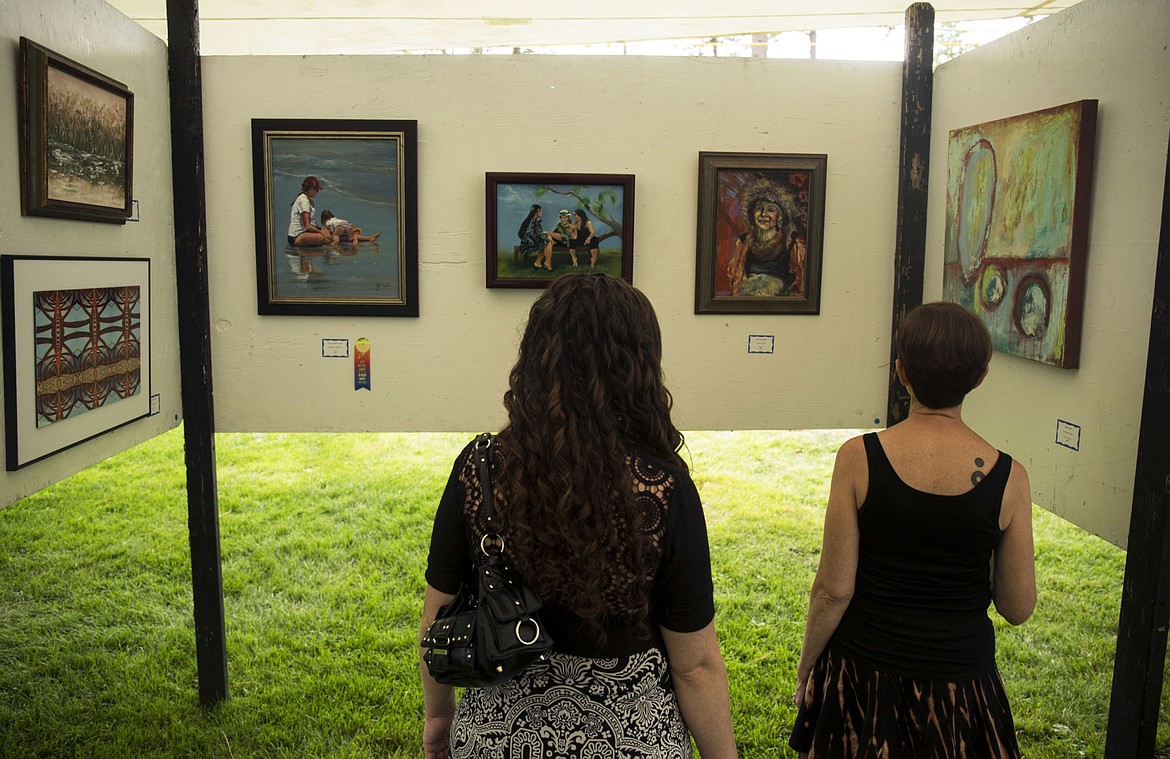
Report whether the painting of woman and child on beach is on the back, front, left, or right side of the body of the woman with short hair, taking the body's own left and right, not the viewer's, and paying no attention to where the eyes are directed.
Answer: left

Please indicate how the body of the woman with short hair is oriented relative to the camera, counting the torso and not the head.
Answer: away from the camera

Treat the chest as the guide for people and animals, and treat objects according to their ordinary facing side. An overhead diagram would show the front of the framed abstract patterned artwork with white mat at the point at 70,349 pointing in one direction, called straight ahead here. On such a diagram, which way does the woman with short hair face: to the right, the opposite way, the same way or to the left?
to the left

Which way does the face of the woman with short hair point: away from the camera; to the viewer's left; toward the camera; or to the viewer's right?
away from the camera

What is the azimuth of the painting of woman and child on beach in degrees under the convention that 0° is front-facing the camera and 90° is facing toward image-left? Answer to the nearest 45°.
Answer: approximately 0°

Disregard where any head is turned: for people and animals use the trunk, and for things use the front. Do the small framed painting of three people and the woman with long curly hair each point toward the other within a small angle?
yes

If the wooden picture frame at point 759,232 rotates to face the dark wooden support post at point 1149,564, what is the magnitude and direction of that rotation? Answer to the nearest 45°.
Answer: approximately 45° to its left

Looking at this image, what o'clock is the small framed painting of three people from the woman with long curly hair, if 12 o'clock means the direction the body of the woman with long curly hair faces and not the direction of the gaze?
The small framed painting of three people is roughly at 12 o'clock from the woman with long curly hair.

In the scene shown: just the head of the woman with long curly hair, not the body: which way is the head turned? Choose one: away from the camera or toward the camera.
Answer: away from the camera

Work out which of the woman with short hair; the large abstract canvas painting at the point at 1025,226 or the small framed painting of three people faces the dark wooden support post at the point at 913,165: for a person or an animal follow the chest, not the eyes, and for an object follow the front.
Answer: the woman with short hair

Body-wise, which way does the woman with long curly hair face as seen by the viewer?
away from the camera

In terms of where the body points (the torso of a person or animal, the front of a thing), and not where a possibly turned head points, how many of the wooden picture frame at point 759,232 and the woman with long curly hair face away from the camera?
1

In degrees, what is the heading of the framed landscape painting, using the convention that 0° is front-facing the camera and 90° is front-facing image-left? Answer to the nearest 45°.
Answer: approximately 315°
